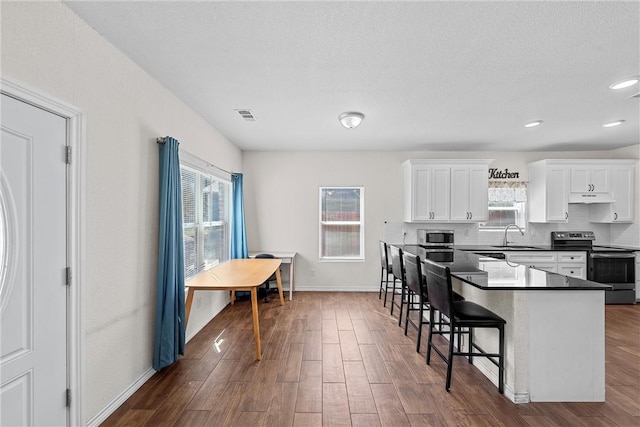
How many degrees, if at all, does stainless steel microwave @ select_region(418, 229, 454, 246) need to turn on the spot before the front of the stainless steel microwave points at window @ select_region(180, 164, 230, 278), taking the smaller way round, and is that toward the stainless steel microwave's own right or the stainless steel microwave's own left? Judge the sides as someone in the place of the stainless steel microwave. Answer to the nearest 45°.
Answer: approximately 45° to the stainless steel microwave's own right

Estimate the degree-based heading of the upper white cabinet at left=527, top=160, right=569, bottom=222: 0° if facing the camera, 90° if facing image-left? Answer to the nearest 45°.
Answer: approximately 315°

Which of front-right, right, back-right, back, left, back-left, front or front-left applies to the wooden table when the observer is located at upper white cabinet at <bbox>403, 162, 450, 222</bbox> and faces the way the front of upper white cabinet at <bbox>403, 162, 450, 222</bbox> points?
front-right

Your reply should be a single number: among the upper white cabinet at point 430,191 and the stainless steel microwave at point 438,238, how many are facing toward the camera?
2

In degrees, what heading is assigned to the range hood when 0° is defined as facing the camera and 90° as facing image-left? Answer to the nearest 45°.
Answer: approximately 315°

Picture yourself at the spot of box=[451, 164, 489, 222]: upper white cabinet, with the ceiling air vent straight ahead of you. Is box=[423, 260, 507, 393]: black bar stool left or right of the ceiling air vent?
left

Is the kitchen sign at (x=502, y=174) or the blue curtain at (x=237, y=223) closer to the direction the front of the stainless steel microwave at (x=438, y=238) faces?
the blue curtain

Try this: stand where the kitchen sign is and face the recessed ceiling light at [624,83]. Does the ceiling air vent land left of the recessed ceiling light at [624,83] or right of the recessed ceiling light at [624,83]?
right

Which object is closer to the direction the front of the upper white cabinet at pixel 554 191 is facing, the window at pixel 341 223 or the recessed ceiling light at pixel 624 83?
the recessed ceiling light

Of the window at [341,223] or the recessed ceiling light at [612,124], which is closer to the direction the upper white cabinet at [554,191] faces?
the recessed ceiling light

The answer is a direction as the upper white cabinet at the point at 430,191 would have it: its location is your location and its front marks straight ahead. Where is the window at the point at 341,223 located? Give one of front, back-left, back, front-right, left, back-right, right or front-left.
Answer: right

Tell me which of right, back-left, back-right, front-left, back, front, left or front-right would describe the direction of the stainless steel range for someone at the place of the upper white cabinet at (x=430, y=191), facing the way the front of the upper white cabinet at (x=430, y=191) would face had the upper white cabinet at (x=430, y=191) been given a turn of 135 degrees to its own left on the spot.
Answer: front-right
